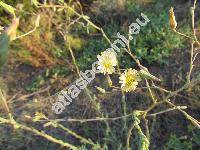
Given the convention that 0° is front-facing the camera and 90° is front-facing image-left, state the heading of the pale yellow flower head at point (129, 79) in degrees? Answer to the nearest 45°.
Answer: approximately 0°
